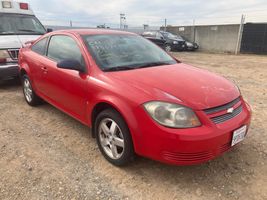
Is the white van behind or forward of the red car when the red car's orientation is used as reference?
behind

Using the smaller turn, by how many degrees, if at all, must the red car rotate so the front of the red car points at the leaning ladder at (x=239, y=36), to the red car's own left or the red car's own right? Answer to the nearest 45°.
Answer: approximately 90° to the red car's own left

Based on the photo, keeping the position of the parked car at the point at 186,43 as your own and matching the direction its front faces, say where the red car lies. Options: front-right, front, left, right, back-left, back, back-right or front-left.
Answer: front-right

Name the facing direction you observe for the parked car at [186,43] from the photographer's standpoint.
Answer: facing the viewer and to the right of the viewer

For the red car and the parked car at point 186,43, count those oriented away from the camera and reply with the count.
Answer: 0

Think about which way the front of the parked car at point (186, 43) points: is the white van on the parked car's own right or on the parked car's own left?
on the parked car's own right

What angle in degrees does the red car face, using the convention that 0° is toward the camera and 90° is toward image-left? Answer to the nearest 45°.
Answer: approximately 315°

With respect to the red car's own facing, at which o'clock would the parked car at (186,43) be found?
The parked car is roughly at 8 o'clock from the red car.
